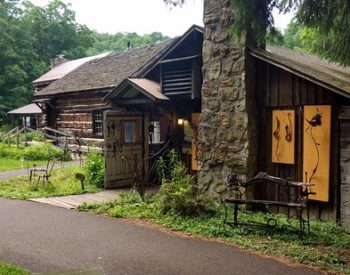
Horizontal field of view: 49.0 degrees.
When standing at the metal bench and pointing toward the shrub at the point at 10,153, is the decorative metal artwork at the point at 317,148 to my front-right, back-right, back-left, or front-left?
back-right

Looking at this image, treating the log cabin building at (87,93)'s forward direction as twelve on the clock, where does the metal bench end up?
The metal bench is roughly at 10 o'clock from the log cabin building.

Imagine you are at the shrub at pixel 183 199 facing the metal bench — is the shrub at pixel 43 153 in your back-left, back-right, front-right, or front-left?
back-left

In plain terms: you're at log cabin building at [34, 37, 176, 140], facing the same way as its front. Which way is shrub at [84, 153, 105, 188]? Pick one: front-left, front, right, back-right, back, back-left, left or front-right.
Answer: front-left

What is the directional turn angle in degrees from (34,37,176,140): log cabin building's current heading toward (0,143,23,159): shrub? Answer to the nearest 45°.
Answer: approximately 45° to its right

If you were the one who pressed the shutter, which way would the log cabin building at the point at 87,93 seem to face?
facing the viewer and to the left of the viewer

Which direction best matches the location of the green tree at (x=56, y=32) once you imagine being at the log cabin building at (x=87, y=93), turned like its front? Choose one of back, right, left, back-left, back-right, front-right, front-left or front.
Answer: back-right

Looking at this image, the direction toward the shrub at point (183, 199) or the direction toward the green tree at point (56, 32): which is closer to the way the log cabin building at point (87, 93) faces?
the shrub

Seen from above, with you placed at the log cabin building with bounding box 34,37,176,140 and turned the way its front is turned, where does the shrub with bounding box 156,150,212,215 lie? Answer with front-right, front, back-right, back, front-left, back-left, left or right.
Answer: front-left
